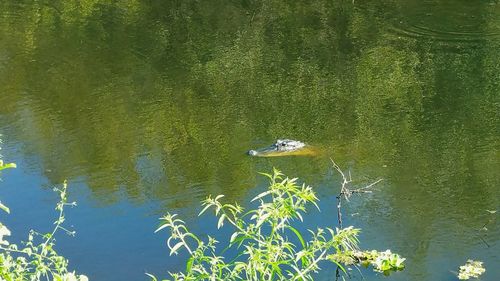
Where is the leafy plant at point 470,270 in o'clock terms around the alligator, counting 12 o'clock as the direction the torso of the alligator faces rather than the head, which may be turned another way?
The leafy plant is roughly at 8 o'clock from the alligator.

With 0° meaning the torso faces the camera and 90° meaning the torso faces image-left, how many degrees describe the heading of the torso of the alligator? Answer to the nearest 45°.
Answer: approximately 90°
